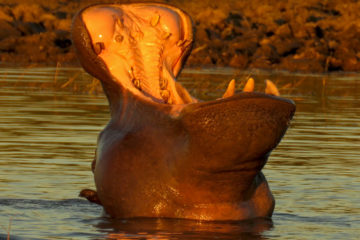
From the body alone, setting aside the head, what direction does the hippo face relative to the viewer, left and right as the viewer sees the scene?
facing the viewer and to the right of the viewer
